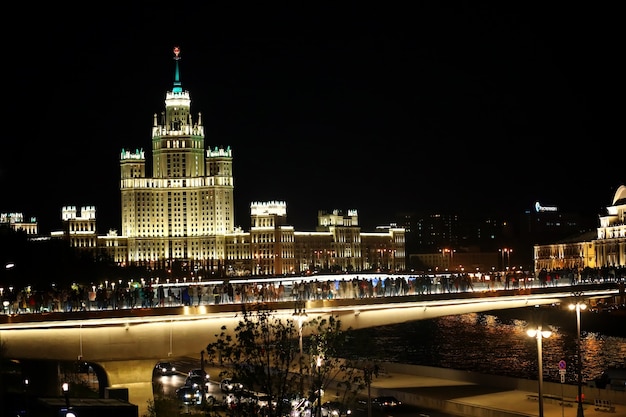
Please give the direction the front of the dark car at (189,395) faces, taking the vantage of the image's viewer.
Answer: facing the viewer and to the right of the viewer

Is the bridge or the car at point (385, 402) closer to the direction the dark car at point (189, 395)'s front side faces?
the car

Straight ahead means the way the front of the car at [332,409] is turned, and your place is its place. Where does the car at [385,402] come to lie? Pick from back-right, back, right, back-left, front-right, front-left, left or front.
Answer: back-left

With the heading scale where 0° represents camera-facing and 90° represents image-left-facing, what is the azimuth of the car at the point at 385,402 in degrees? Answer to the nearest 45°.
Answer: approximately 135°
